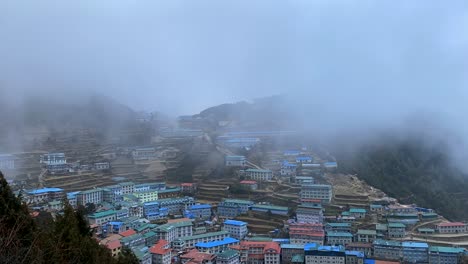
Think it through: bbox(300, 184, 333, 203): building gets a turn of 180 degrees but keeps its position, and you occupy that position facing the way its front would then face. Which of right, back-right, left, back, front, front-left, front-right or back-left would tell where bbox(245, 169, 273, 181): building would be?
front-left

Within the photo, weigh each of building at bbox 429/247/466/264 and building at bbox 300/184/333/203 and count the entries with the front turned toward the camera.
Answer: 2

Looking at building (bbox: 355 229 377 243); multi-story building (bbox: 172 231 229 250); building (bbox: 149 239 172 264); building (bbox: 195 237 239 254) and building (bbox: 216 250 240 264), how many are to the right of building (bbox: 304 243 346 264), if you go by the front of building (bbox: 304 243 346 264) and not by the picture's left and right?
4

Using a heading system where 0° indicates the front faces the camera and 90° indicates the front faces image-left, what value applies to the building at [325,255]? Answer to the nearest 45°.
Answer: approximately 0°

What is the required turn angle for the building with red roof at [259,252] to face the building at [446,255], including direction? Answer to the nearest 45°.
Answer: approximately 90° to its left

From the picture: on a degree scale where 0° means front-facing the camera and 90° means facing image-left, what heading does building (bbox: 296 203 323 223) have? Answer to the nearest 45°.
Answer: approximately 0°

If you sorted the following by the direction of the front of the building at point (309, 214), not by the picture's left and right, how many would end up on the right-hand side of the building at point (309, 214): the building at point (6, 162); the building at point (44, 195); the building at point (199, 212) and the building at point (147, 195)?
4

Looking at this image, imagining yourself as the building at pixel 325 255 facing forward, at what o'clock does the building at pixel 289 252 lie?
the building at pixel 289 252 is roughly at 4 o'clock from the building at pixel 325 255.

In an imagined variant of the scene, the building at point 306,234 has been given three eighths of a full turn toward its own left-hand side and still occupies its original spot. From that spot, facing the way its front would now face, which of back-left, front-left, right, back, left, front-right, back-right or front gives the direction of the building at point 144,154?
left

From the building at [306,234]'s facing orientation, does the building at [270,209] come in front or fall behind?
behind
